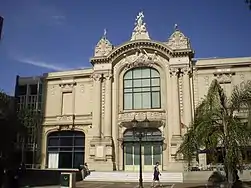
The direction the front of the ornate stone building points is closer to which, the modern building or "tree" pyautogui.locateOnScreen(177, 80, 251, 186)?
the tree

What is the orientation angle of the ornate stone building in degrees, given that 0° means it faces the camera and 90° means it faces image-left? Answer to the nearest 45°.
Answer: approximately 0°

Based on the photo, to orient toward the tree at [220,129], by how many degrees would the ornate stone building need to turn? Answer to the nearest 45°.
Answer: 0° — it already faces it

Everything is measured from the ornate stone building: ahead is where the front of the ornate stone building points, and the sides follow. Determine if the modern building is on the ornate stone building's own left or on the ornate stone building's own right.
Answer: on the ornate stone building's own right

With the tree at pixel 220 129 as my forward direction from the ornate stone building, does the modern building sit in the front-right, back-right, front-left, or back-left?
back-right
